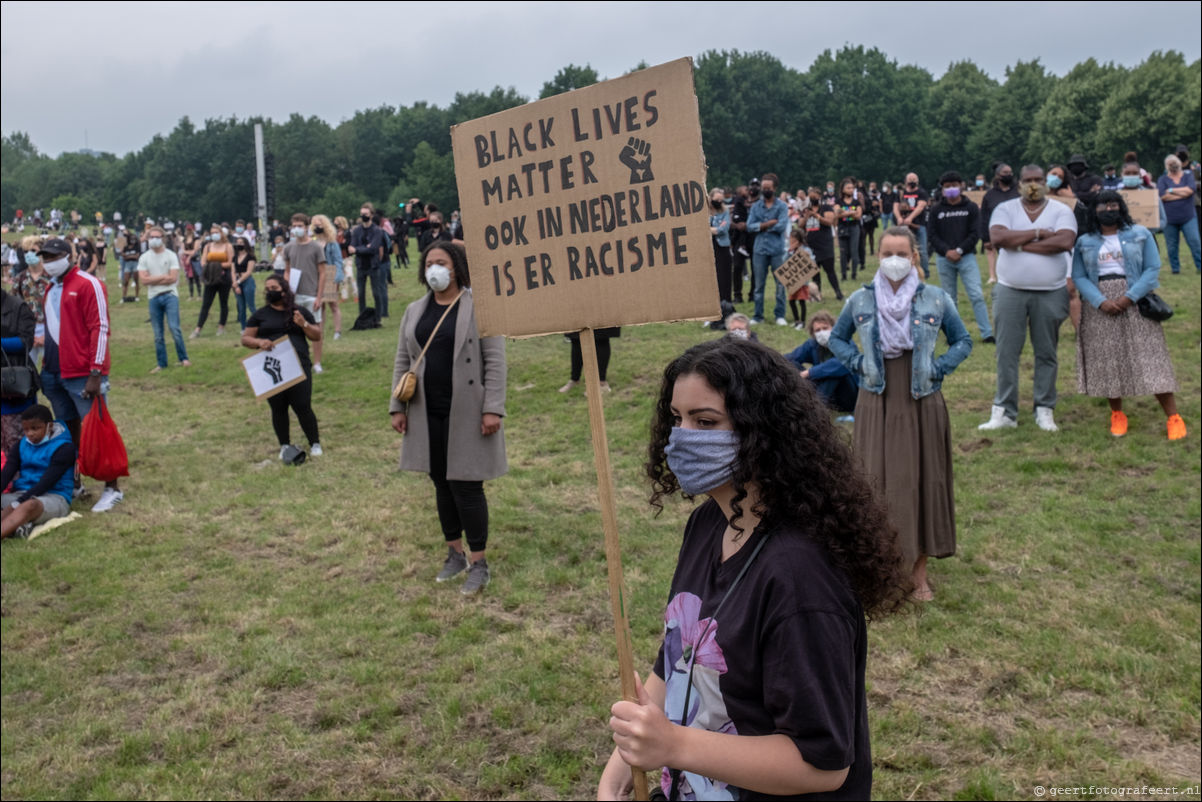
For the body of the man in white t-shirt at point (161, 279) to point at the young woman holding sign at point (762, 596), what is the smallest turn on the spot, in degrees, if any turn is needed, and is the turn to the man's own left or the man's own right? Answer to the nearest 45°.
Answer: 0° — they already face them

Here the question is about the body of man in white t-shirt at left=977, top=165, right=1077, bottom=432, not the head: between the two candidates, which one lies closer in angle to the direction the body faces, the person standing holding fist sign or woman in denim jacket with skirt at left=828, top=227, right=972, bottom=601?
the woman in denim jacket with skirt

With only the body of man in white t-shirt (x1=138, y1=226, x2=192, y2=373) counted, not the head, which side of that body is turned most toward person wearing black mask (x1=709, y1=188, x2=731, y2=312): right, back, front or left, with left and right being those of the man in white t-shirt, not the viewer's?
left

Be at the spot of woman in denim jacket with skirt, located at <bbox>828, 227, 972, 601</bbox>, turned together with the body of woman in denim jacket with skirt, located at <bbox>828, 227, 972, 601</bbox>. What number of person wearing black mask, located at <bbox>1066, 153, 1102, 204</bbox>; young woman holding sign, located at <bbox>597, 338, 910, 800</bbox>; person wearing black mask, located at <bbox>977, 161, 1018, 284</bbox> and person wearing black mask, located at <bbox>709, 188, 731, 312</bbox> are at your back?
3

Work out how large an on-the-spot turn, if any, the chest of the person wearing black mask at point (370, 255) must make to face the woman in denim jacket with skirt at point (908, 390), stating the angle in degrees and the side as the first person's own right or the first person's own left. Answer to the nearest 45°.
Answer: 0° — they already face them

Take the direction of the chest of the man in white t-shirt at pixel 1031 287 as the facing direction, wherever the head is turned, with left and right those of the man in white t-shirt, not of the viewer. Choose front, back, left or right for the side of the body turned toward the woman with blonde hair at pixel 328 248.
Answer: right

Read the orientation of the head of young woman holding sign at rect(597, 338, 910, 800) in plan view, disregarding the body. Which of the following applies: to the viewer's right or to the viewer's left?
to the viewer's left
